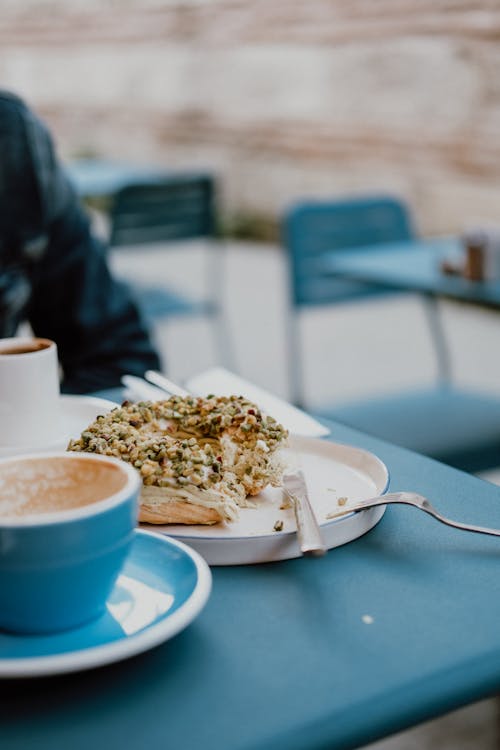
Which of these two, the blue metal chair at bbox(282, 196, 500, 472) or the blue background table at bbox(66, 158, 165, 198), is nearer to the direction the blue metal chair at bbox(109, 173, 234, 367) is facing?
the blue background table

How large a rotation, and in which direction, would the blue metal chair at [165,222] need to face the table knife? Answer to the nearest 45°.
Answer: approximately 135° to its left

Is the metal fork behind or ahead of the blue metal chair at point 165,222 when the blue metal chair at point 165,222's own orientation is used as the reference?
behind

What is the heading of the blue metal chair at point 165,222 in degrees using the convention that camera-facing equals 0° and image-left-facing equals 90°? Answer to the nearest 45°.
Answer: approximately 135°

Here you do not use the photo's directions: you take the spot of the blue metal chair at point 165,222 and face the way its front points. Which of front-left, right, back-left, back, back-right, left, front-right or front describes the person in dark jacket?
back-left

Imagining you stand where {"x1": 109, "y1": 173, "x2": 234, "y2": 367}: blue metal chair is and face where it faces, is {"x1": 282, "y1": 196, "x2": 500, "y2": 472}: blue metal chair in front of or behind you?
behind

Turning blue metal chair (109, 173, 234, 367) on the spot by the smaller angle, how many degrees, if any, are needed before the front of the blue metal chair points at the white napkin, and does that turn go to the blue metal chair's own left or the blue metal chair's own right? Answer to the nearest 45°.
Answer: approximately 135° to the blue metal chair's own left

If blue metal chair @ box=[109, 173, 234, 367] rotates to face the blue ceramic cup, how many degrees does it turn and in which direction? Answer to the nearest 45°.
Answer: approximately 135° to its left

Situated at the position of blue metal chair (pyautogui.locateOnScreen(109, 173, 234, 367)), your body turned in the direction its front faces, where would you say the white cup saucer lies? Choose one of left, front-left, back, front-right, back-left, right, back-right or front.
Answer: back-left
